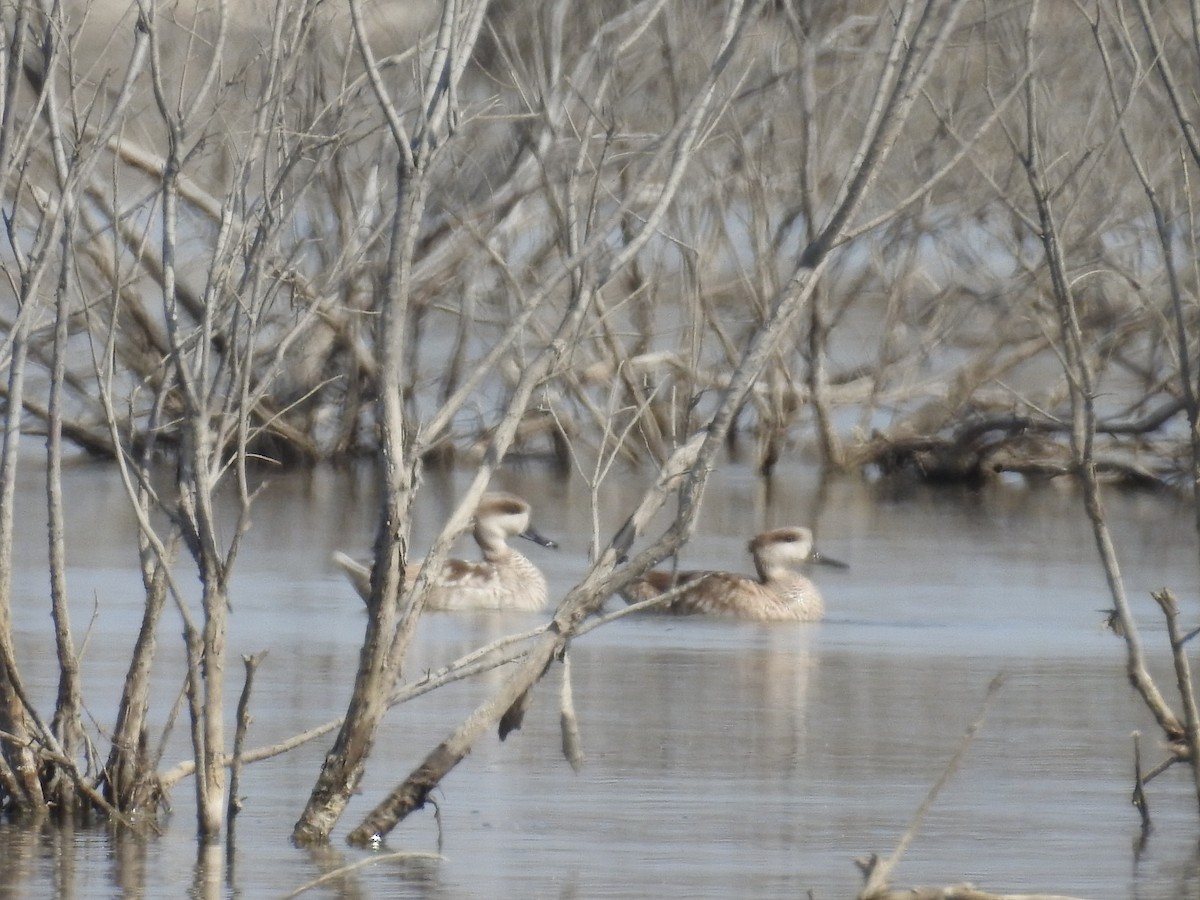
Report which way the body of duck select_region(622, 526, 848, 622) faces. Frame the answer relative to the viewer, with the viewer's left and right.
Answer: facing to the right of the viewer

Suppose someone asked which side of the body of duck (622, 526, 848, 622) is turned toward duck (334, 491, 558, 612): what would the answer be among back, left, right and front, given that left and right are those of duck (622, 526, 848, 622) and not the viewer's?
back

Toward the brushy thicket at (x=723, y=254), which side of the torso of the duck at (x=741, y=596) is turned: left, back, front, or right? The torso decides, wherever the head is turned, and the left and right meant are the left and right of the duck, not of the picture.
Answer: left

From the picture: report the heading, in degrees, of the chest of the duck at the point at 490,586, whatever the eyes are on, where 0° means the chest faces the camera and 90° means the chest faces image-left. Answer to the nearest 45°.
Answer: approximately 270°

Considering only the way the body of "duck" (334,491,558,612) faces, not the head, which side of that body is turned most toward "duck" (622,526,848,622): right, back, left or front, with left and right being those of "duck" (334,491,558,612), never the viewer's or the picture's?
front

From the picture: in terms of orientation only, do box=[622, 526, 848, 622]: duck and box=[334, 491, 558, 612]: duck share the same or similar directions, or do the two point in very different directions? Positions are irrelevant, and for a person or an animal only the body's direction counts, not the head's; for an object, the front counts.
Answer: same or similar directions

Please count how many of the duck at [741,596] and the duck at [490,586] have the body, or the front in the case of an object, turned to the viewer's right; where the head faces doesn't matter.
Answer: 2
